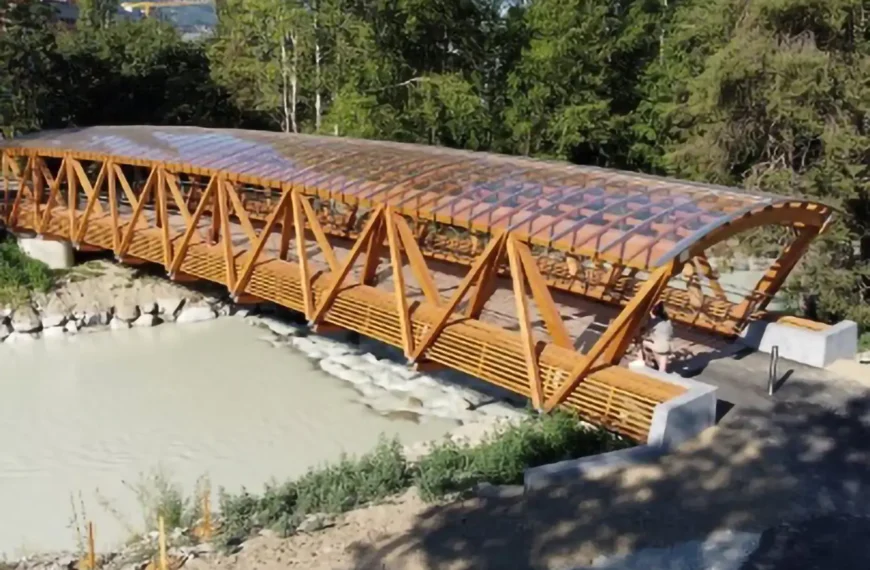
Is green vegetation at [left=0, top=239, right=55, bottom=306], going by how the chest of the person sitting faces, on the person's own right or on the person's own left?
on the person's own right

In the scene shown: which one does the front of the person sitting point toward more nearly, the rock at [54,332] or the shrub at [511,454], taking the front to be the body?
the shrub

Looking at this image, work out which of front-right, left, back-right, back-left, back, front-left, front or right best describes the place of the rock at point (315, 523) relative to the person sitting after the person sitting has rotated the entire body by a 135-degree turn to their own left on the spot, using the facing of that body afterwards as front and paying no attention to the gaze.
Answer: back-right

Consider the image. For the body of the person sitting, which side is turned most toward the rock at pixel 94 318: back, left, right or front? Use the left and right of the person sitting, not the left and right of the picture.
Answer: right

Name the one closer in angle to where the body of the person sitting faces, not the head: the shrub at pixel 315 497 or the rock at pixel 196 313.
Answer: the shrub

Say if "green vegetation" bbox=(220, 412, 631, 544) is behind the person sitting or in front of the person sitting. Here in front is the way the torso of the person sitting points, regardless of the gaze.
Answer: in front

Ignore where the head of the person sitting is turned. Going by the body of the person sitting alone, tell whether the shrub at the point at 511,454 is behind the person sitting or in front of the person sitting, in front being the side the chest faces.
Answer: in front

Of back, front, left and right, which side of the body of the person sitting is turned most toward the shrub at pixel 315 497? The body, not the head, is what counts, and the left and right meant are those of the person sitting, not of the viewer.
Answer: front

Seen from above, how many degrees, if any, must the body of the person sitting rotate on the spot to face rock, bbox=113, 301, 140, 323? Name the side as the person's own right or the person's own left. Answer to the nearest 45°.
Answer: approximately 90° to the person's own right
